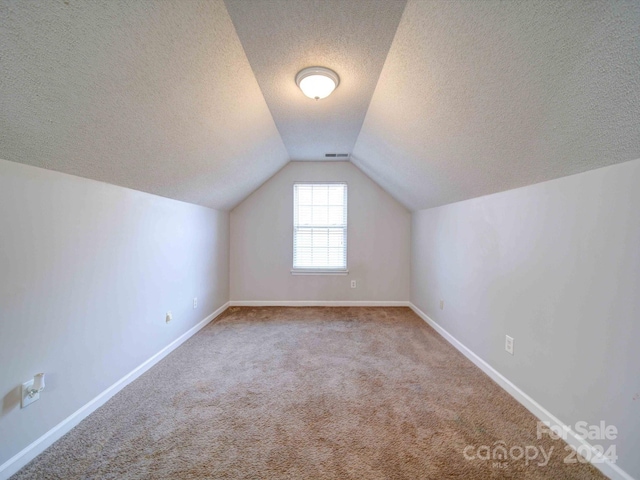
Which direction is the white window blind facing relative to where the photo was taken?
toward the camera

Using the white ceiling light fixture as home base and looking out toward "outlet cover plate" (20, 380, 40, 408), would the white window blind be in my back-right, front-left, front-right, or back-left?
back-right

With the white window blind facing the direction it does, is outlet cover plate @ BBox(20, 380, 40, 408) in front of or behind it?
in front

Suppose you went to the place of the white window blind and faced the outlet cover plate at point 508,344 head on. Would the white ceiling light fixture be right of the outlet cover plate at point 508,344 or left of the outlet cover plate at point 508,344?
right

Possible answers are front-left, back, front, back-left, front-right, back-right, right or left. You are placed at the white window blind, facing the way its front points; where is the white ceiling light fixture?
front

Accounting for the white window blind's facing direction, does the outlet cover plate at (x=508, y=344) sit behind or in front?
in front

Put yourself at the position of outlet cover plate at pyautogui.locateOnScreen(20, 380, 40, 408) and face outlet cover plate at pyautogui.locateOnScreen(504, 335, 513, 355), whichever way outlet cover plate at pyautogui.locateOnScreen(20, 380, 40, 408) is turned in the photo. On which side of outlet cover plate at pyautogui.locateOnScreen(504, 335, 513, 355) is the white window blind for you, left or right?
left

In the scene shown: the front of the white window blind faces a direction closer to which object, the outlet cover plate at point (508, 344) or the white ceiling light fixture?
the white ceiling light fixture
